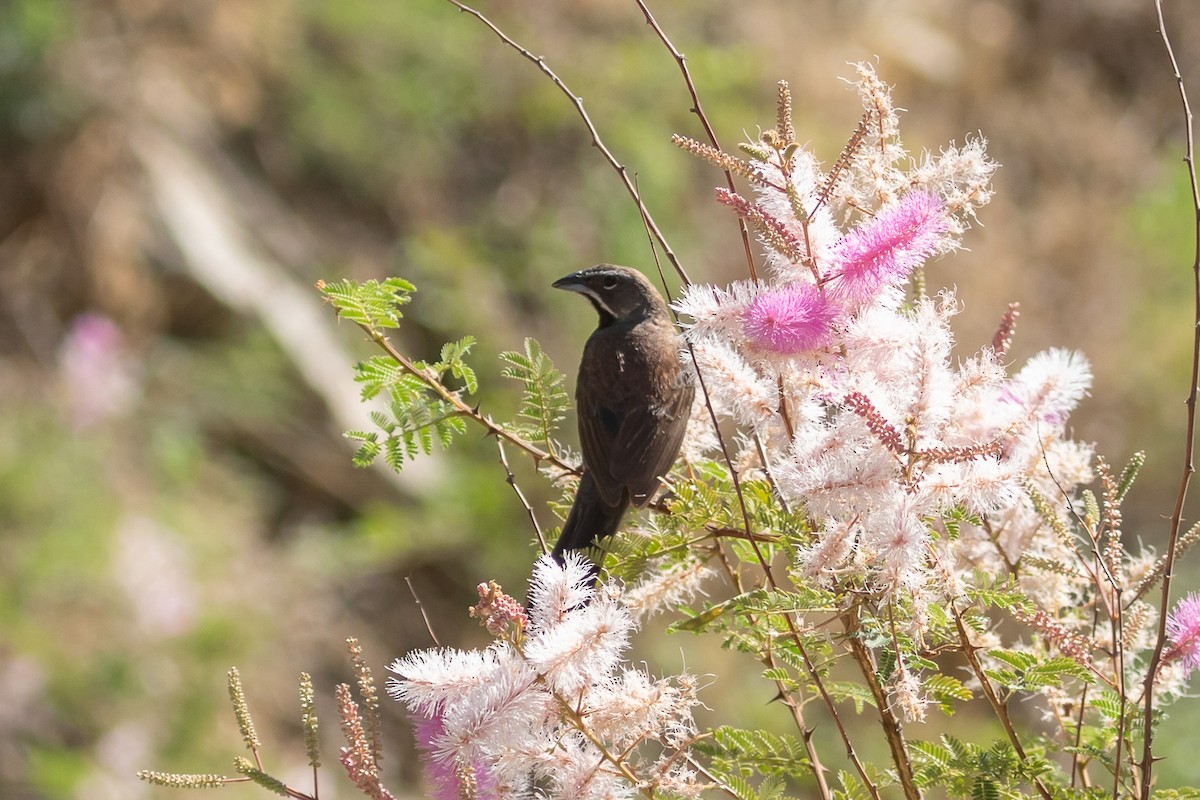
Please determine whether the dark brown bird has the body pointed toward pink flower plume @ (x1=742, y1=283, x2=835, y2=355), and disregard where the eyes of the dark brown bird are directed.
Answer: no

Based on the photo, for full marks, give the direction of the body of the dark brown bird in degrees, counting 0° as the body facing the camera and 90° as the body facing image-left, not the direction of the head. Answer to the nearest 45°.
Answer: approximately 180°

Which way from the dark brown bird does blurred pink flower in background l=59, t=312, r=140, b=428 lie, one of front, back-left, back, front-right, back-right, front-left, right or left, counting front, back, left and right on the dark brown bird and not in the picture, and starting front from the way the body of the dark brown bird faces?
front-left

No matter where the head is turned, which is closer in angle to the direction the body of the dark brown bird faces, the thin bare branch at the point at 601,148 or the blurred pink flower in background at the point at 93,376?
the blurred pink flower in background
